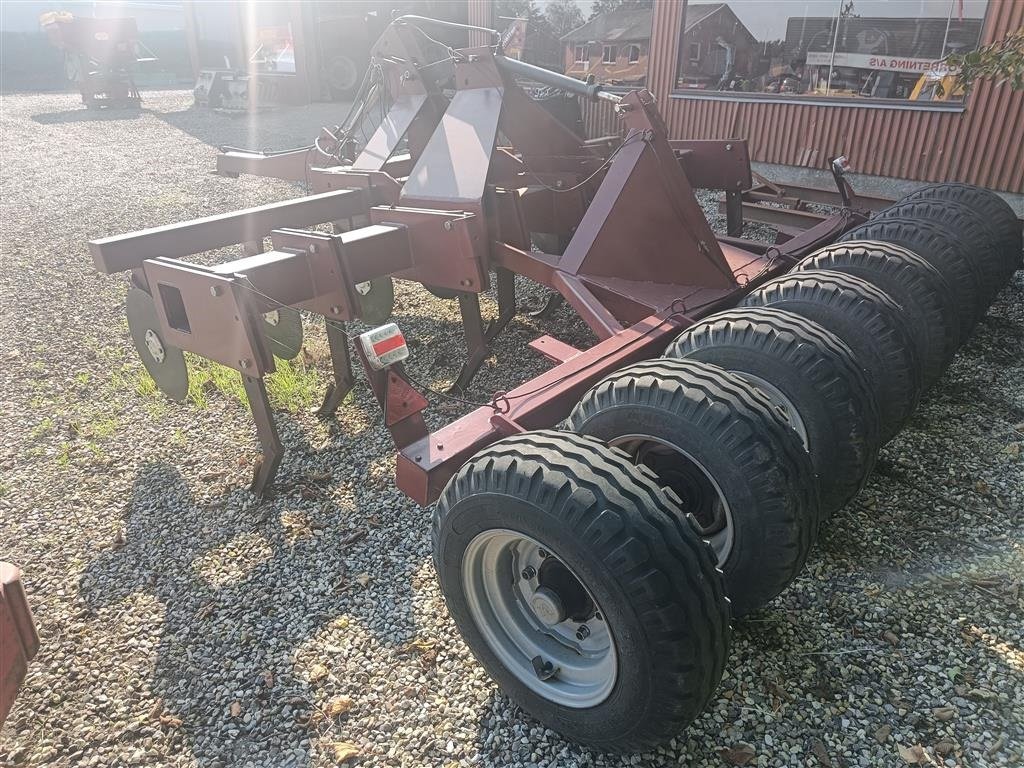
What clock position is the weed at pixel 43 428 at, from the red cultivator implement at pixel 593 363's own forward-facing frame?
The weed is roughly at 11 o'clock from the red cultivator implement.

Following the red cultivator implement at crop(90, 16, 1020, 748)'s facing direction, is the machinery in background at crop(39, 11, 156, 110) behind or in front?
in front

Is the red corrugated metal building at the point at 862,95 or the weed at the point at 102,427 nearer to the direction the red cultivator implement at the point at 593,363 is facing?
the weed

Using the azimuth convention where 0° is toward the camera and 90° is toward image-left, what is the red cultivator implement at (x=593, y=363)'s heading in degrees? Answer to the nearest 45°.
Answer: approximately 135°

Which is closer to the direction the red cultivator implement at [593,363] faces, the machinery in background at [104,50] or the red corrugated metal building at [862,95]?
the machinery in background

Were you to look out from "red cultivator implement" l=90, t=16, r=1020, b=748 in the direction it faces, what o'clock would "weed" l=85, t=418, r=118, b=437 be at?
The weed is roughly at 11 o'clock from the red cultivator implement.

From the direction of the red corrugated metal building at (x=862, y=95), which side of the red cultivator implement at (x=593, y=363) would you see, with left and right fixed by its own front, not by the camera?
right
